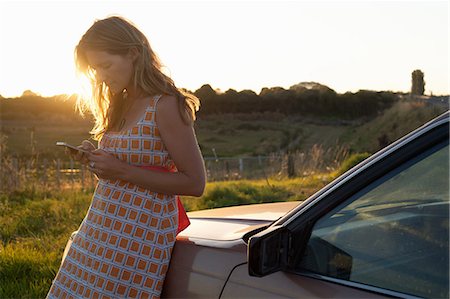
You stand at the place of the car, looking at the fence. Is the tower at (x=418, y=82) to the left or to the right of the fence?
right

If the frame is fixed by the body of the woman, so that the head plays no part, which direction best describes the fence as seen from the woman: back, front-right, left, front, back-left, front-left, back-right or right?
back-right

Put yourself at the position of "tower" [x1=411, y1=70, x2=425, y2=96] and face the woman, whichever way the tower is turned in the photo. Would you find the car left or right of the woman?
left

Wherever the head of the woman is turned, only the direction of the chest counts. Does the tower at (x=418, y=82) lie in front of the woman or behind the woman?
behind

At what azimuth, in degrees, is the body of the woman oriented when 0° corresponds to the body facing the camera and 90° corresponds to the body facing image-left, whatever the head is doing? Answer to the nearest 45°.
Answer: approximately 45°
